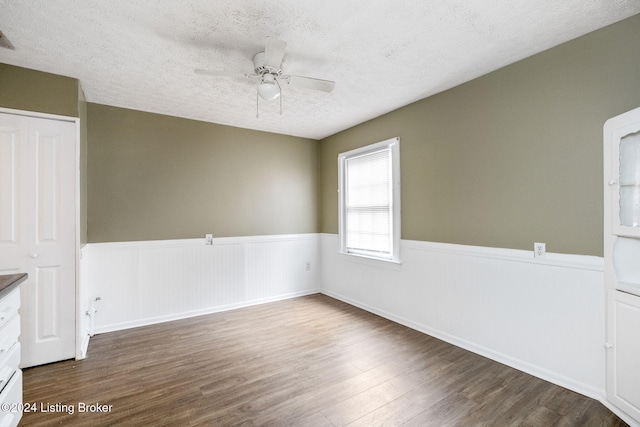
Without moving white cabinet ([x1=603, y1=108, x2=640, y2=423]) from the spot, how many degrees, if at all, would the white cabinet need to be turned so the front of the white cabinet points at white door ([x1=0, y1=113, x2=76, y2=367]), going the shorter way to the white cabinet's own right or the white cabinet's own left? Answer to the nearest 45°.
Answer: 0° — it already faces it

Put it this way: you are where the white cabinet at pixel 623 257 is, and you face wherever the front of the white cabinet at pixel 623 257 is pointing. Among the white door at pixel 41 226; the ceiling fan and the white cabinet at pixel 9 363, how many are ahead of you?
3

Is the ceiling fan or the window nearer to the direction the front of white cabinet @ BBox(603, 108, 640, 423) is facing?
the ceiling fan

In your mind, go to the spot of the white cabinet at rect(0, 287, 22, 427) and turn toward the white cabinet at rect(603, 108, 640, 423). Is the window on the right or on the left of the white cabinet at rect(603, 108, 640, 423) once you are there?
left

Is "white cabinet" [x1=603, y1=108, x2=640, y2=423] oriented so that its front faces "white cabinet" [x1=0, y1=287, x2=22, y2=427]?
yes

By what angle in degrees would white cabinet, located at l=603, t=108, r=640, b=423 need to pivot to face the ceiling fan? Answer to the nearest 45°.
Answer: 0° — it already faces it

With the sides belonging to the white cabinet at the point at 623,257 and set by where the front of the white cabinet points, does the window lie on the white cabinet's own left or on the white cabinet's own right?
on the white cabinet's own right

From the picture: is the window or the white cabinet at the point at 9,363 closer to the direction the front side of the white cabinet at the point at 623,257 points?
the white cabinet

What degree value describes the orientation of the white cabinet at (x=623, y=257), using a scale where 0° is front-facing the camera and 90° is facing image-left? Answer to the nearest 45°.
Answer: approximately 45°
